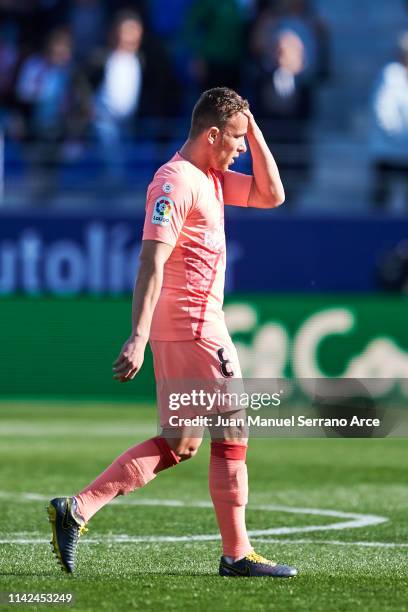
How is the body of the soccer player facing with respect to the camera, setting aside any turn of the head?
to the viewer's right

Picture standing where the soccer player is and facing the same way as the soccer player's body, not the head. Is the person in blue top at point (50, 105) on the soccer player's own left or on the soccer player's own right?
on the soccer player's own left

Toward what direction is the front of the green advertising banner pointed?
toward the camera

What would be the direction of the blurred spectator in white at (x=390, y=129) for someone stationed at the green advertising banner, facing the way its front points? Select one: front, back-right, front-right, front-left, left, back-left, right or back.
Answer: back-left

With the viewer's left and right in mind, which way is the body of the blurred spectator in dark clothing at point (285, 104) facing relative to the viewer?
facing the viewer

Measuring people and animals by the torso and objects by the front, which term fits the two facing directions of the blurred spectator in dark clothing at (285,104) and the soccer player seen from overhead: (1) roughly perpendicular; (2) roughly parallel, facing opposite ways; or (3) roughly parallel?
roughly perpendicular

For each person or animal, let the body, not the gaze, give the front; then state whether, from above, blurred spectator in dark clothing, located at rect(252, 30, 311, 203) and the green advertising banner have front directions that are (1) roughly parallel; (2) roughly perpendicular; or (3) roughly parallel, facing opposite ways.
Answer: roughly parallel

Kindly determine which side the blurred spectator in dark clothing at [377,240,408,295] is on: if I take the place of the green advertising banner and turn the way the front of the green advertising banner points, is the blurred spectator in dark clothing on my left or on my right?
on my left

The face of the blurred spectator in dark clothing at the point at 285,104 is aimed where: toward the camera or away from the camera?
toward the camera

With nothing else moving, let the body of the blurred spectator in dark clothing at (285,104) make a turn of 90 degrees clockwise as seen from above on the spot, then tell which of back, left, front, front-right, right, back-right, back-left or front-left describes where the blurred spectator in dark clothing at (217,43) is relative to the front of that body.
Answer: front-right

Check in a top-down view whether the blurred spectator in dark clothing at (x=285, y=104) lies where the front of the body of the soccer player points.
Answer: no

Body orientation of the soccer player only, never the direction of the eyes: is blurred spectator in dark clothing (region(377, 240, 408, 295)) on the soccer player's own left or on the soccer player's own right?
on the soccer player's own left
